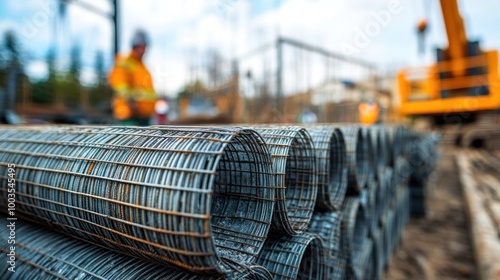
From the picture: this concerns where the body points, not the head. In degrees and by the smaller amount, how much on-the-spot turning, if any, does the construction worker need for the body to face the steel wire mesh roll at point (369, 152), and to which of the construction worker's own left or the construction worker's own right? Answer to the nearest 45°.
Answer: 0° — they already face it

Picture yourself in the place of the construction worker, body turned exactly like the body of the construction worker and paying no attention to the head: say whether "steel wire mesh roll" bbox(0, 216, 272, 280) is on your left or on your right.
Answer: on your right

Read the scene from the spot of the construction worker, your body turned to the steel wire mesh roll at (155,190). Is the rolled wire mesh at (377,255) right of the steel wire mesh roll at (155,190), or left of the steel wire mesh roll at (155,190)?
left

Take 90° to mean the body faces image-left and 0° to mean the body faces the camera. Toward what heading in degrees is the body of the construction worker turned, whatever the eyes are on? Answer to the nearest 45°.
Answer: approximately 315°

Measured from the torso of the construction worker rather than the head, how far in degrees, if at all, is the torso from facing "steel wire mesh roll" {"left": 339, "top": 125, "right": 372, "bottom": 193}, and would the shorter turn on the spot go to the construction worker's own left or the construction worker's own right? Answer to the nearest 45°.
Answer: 0° — they already face it

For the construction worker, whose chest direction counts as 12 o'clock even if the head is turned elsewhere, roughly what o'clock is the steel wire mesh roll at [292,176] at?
The steel wire mesh roll is roughly at 1 o'clock from the construction worker.

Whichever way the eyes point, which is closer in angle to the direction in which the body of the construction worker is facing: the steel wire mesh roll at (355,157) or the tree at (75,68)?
the steel wire mesh roll

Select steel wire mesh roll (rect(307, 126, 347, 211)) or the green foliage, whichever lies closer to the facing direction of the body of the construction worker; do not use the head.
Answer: the steel wire mesh roll
